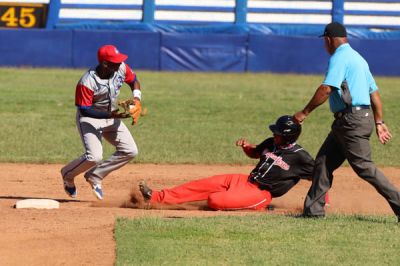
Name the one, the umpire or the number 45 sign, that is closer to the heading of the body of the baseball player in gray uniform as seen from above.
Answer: the umpire

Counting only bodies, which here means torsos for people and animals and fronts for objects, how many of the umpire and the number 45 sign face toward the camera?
1

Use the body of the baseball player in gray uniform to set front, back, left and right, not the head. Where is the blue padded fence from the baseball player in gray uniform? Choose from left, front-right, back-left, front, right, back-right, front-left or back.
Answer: back-left

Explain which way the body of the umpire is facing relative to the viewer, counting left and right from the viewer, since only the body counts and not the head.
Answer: facing away from the viewer and to the left of the viewer

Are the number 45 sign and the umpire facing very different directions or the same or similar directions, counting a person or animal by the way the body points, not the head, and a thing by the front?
very different directions

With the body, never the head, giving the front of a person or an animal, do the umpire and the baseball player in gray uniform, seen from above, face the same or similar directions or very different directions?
very different directions

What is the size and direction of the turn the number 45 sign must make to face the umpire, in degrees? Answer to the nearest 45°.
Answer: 0° — it already faces them

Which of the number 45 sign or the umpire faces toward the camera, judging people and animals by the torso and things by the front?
the number 45 sign

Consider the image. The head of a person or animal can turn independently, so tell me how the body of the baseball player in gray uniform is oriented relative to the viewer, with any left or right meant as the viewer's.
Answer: facing the viewer and to the right of the viewer

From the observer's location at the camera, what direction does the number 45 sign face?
facing the viewer

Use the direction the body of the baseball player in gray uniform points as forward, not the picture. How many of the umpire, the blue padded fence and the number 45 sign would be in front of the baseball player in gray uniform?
1

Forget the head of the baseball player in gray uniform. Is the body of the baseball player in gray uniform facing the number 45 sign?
no

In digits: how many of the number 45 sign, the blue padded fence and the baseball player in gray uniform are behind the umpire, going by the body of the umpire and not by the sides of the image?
0

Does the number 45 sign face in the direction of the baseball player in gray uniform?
yes
